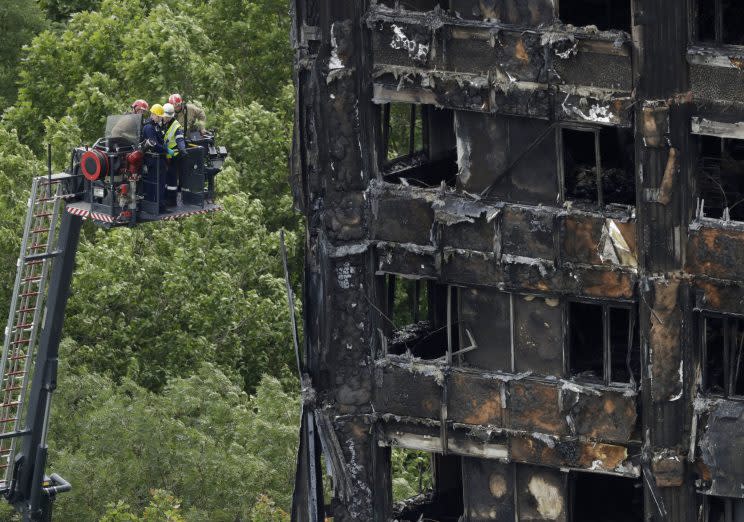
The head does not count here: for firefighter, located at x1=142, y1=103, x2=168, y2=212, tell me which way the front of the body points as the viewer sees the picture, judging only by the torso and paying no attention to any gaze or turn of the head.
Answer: to the viewer's right

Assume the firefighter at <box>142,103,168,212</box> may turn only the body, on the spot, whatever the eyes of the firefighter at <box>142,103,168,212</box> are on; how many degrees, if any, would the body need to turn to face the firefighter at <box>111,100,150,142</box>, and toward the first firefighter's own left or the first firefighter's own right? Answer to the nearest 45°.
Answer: approximately 180°
